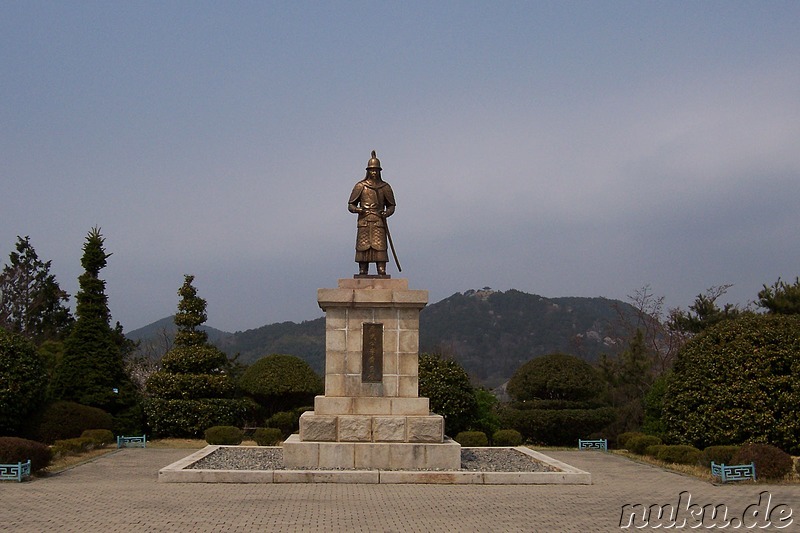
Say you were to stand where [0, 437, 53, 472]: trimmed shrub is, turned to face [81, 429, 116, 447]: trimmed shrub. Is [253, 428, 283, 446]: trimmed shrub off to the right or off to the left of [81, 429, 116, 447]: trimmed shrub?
right

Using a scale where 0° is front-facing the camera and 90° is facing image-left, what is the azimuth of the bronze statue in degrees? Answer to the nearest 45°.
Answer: approximately 0°

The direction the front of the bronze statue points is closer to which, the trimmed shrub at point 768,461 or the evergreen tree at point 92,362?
the trimmed shrub

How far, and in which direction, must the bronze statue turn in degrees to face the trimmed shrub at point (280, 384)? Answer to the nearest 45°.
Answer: approximately 180°

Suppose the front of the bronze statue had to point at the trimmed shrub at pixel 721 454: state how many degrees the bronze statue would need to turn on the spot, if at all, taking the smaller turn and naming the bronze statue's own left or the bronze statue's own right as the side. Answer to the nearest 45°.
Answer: approximately 90° to the bronze statue's own left

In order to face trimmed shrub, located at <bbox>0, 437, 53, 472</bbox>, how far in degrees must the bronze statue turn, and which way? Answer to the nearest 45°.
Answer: approximately 90° to its right

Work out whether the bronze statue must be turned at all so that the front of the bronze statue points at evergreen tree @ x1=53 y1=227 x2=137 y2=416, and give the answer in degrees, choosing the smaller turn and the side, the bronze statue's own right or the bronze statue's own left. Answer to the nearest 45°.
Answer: approximately 135° to the bronze statue's own right

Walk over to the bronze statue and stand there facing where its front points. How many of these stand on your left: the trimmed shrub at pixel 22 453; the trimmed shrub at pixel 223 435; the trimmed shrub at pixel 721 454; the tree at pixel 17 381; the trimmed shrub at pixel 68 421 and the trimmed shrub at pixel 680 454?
2

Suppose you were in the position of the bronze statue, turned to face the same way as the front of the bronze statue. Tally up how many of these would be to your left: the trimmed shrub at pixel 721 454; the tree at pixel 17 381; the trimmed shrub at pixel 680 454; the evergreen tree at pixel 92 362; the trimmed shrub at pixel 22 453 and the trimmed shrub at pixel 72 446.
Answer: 2

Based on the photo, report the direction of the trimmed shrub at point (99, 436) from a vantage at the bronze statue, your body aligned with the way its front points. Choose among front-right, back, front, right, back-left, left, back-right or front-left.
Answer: back-right

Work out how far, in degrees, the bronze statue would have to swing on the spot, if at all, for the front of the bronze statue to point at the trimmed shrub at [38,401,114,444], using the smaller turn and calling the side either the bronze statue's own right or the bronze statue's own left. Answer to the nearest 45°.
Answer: approximately 135° to the bronze statue's own right

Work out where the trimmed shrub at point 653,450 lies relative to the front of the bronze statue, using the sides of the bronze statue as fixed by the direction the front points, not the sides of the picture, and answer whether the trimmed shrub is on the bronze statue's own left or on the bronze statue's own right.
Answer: on the bronze statue's own left
